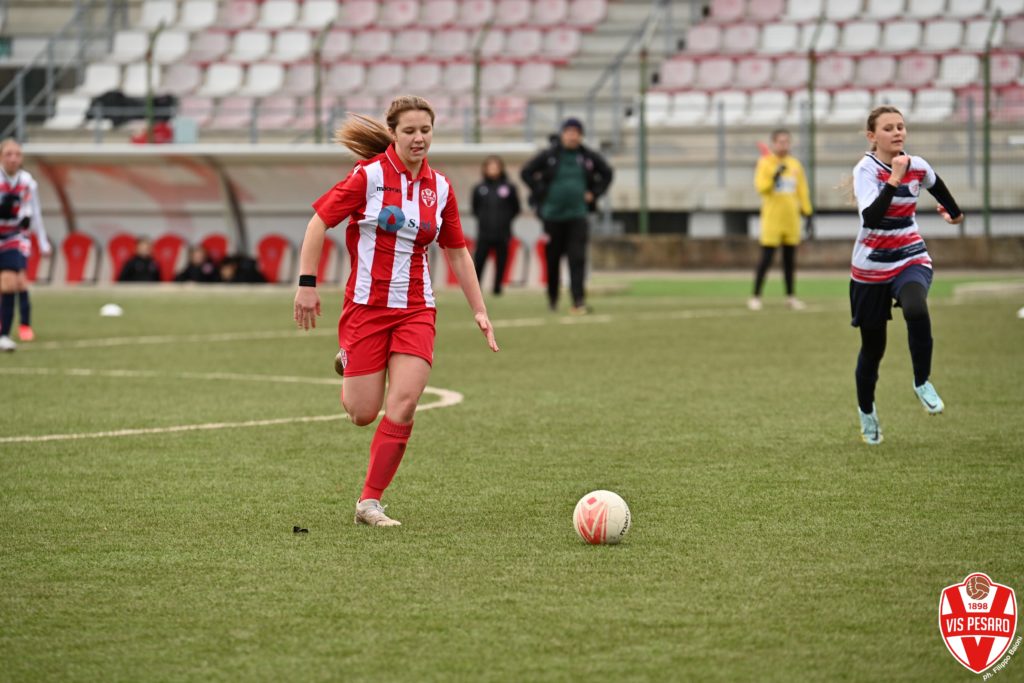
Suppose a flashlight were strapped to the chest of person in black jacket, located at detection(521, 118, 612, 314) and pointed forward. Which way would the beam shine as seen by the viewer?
toward the camera

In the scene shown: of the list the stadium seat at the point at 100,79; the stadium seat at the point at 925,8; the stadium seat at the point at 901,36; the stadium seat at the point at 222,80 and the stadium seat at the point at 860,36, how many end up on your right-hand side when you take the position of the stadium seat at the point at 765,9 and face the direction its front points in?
2

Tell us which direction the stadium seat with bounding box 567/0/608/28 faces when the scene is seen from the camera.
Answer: facing the viewer

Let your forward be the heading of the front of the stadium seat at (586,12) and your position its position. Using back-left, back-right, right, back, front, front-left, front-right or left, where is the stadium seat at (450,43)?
right

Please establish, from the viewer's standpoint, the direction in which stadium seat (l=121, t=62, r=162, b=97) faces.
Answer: facing the viewer

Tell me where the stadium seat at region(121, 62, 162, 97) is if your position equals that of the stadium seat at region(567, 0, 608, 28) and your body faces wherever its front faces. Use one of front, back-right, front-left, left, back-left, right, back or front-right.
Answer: right

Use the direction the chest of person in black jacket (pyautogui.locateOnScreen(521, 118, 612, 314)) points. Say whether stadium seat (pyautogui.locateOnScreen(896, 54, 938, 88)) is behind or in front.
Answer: behind

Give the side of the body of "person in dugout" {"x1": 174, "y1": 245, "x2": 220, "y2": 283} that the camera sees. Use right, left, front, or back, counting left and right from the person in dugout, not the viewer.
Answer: front

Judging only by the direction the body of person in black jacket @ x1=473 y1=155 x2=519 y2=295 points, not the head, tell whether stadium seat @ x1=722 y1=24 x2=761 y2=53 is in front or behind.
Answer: behind
